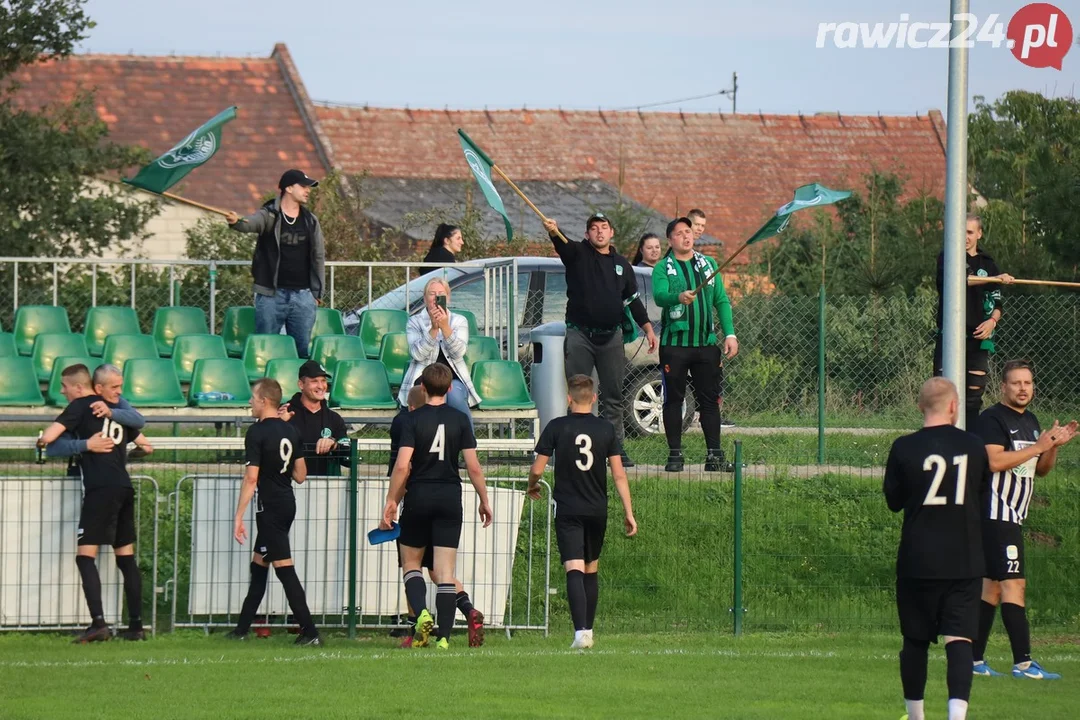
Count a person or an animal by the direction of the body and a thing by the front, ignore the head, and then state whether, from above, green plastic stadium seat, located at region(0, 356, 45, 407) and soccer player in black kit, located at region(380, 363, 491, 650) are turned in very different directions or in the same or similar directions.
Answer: very different directions

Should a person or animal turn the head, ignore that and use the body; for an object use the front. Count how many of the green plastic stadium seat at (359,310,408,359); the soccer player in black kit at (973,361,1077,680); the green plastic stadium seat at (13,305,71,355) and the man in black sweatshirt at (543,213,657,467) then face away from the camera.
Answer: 0

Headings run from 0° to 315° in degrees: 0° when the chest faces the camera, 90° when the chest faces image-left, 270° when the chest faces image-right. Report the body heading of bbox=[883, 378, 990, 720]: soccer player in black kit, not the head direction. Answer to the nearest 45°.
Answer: approximately 180°

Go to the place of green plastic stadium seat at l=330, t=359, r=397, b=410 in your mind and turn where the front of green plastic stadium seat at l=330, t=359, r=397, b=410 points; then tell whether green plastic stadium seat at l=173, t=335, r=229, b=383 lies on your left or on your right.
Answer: on your right

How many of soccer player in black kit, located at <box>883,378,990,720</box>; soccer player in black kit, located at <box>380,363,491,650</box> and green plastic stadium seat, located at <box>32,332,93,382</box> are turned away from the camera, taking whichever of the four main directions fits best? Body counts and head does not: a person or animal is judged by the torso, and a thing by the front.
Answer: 2

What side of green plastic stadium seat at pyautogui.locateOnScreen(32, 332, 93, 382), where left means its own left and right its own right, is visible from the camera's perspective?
front

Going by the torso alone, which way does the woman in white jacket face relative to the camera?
toward the camera

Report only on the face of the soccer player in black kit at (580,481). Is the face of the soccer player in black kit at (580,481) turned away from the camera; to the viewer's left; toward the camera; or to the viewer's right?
away from the camera

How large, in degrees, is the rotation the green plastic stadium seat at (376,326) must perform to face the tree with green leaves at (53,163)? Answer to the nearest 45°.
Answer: approximately 135° to its right

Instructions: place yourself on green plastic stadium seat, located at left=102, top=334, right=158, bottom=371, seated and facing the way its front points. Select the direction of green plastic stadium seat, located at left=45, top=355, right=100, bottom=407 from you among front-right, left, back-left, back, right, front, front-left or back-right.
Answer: front-right

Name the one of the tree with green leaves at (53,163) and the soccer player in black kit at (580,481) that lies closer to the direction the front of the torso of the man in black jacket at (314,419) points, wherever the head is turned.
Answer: the soccer player in black kit

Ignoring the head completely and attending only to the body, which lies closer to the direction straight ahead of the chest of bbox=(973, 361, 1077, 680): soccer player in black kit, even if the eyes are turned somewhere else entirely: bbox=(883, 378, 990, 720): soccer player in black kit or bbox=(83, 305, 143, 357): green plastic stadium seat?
the soccer player in black kit

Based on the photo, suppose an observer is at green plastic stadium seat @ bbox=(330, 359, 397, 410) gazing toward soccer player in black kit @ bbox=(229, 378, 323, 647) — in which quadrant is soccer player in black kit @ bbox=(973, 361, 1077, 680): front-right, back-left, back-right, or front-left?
front-left

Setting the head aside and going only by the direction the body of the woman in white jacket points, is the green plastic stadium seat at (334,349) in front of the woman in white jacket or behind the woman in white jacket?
behind

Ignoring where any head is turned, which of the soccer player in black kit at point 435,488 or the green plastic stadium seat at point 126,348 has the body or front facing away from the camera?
the soccer player in black kit

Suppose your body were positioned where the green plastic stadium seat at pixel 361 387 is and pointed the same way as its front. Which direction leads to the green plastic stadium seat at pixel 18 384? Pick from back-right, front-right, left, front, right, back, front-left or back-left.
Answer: right

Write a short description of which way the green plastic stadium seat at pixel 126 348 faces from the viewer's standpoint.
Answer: facing the viewer
